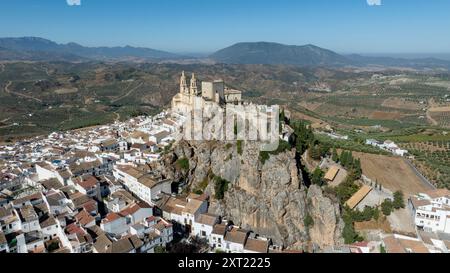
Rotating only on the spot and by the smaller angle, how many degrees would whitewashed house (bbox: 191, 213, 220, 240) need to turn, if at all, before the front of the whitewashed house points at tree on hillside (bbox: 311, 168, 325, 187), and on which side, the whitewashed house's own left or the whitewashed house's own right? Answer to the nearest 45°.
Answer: approximately 180°

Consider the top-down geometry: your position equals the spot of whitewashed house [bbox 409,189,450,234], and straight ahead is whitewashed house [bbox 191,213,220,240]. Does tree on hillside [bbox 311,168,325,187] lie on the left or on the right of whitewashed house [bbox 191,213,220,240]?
right

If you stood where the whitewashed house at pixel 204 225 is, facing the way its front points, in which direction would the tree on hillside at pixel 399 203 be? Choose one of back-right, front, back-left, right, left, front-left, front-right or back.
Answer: back-left

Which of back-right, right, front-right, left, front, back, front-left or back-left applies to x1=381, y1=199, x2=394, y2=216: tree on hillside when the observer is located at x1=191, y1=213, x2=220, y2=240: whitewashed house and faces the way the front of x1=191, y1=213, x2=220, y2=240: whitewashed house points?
back-left

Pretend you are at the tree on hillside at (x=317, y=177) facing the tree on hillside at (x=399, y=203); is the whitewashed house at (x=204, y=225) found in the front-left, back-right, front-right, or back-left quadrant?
back-right

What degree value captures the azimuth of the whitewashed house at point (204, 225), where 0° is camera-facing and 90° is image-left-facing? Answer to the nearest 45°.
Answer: approximately 45°

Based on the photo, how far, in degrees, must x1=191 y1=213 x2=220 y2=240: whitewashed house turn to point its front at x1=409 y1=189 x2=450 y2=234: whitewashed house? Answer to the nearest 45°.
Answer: approximately 135° to its left
